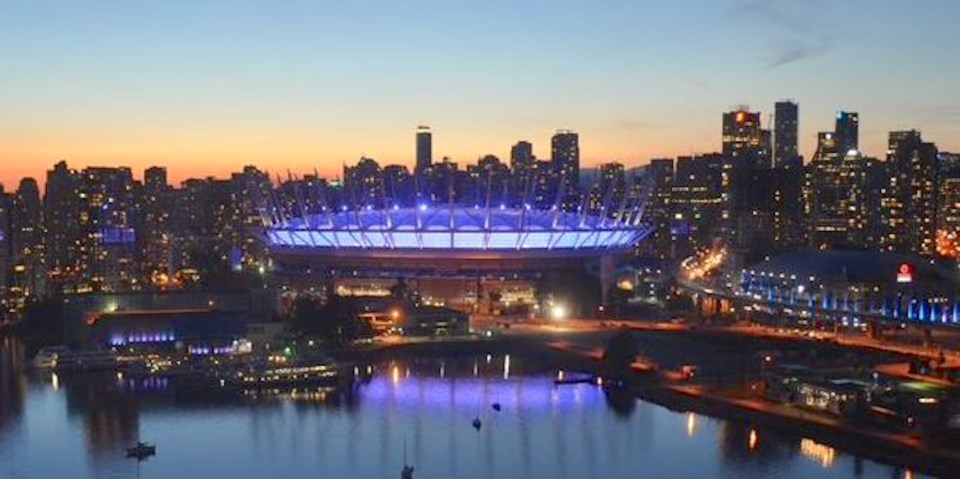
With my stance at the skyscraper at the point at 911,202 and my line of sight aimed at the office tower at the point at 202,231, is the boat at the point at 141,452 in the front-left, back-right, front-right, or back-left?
front-left

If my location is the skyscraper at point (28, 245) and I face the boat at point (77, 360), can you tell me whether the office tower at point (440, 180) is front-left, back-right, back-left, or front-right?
back-left

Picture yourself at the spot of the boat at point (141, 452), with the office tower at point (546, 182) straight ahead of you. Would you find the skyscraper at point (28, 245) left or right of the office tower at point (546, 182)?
left
